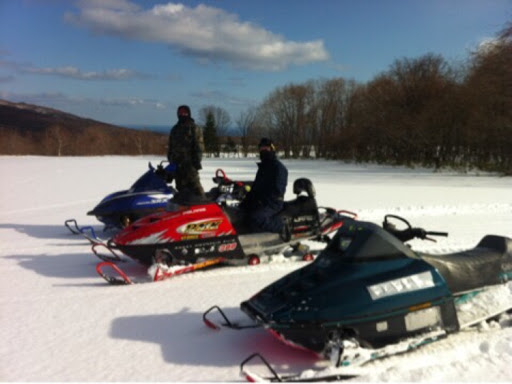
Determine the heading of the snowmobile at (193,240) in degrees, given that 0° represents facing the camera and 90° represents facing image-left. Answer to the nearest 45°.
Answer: approximately 45°

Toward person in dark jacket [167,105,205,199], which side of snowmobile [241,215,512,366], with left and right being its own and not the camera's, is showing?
right

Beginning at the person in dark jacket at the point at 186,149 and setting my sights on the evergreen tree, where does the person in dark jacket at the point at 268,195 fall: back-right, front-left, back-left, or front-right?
back-right

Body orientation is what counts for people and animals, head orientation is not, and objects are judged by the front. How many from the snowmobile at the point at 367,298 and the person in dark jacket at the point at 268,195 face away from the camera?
0

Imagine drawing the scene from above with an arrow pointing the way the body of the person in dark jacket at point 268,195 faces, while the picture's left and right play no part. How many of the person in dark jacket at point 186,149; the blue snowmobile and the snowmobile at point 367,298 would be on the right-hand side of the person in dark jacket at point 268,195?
2

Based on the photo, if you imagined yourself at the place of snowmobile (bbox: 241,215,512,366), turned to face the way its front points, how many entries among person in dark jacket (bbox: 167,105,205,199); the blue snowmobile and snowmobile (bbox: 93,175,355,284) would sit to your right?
3

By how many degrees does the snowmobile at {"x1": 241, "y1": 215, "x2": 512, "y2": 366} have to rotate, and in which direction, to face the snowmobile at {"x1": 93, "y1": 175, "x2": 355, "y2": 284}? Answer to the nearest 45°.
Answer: approximately 90° to its right

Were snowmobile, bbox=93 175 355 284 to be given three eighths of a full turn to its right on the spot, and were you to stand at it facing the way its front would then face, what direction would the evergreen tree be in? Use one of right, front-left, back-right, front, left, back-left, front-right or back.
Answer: front

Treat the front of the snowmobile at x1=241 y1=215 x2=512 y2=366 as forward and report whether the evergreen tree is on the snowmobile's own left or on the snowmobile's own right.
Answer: on the snowmobile's own right

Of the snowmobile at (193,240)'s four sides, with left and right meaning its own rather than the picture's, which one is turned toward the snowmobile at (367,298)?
left

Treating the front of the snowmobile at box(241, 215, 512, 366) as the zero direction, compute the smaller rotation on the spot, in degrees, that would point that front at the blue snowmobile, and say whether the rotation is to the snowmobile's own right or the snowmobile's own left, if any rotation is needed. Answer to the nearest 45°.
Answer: approximately 90° to the snowmobile's own right

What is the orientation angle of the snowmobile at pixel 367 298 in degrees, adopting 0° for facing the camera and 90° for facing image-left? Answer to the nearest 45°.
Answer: approximately 45°

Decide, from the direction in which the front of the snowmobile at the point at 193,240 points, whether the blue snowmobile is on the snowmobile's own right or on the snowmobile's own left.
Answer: on the snowmobile's own right
